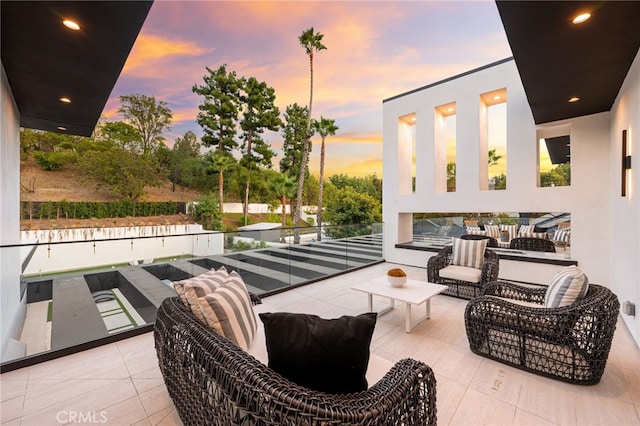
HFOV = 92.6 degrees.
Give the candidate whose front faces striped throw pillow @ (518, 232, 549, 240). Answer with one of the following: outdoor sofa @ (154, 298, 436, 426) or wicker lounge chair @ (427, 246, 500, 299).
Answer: the outdoor sofa

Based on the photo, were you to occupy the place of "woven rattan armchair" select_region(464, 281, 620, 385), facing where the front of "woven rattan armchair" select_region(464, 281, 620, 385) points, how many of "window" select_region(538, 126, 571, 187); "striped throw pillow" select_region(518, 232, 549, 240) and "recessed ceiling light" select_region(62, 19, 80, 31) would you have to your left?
1

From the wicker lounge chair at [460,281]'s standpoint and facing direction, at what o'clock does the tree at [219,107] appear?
The tree is roughly at 4 o'clock from the wicker lounge chair.

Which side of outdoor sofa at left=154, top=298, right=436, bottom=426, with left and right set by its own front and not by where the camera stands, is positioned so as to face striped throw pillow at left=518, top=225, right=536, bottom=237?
front

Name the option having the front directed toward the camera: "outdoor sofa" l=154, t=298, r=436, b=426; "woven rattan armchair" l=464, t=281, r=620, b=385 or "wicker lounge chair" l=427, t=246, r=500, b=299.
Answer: the wicker lounge chair

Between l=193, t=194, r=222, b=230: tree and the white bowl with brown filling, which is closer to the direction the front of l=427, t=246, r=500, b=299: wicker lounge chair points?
the white bowl with brown filling

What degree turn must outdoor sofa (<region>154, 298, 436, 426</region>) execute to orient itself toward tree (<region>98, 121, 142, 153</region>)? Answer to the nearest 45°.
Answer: approximately 90° to its left

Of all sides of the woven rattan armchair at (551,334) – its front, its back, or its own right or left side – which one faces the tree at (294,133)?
front

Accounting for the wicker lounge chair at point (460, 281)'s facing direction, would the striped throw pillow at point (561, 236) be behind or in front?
behind

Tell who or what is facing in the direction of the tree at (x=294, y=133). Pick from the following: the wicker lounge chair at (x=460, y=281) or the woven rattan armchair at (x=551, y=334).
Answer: the woven rattan armchair

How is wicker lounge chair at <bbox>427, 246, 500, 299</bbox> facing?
toward the camera
